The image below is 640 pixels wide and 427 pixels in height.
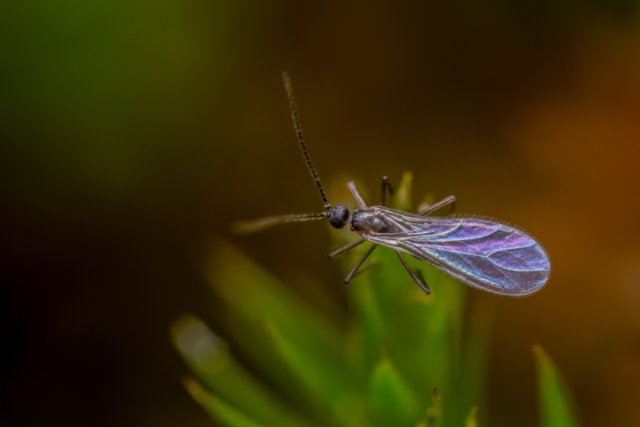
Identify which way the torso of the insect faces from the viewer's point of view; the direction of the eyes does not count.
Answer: to the viewer's left
